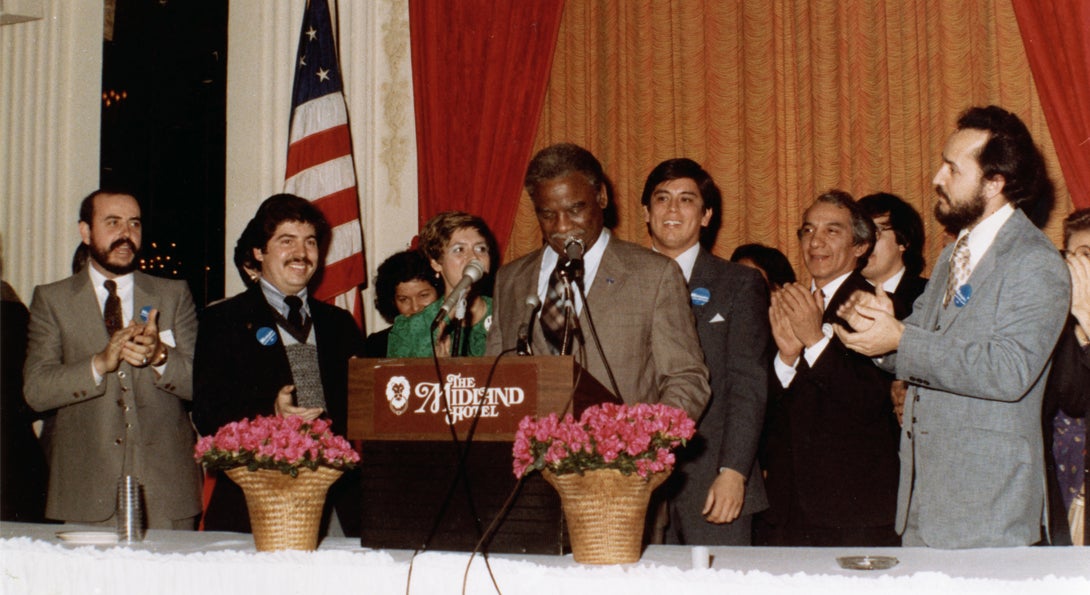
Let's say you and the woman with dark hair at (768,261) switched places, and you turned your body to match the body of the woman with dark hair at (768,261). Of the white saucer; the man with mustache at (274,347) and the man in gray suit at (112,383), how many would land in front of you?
3

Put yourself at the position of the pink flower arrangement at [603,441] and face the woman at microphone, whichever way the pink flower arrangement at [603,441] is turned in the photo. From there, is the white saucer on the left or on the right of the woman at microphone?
left

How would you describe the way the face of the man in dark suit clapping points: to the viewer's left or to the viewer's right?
to the viewer's left

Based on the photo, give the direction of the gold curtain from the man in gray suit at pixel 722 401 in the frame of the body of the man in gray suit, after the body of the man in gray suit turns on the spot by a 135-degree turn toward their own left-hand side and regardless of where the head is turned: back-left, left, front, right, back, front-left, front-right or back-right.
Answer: left

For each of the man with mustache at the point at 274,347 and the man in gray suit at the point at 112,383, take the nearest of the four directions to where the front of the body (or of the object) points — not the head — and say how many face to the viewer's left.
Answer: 0

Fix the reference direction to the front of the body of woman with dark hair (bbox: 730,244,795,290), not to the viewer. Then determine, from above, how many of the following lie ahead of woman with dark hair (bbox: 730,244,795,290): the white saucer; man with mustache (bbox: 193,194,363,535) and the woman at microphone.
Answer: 3

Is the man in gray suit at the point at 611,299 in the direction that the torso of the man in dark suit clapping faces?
yes
